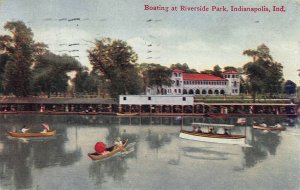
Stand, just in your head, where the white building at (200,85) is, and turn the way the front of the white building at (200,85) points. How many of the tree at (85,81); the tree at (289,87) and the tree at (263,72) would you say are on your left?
2

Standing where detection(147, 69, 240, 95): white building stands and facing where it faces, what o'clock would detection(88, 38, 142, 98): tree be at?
The tree is roughly at 3 o'clock from the white building.

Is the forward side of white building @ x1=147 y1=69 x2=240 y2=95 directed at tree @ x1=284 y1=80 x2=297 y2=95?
no

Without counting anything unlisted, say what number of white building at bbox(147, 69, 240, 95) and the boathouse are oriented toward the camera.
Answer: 2

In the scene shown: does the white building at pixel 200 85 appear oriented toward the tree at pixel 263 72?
no

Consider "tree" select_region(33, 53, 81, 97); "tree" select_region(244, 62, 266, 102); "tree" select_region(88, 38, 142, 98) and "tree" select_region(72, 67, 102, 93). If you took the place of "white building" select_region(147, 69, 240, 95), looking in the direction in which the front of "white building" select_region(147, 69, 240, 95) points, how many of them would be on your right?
3

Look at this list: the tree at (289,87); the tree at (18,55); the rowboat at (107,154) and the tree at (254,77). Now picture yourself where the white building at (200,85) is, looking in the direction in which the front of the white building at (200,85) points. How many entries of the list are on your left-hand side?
2

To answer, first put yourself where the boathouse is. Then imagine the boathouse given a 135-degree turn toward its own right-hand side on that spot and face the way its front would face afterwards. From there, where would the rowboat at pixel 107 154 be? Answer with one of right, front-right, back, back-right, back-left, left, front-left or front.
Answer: left

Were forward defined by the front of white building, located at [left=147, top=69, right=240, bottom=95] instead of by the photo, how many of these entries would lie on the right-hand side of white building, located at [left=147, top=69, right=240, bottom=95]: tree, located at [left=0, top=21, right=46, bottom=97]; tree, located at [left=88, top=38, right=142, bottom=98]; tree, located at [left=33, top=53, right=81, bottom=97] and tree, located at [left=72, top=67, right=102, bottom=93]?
4

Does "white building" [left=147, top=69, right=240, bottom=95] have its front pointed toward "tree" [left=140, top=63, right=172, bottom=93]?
no

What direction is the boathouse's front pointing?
toward the camera

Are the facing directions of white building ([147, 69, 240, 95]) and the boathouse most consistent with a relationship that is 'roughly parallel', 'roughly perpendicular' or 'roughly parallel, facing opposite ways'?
roughly parallel
